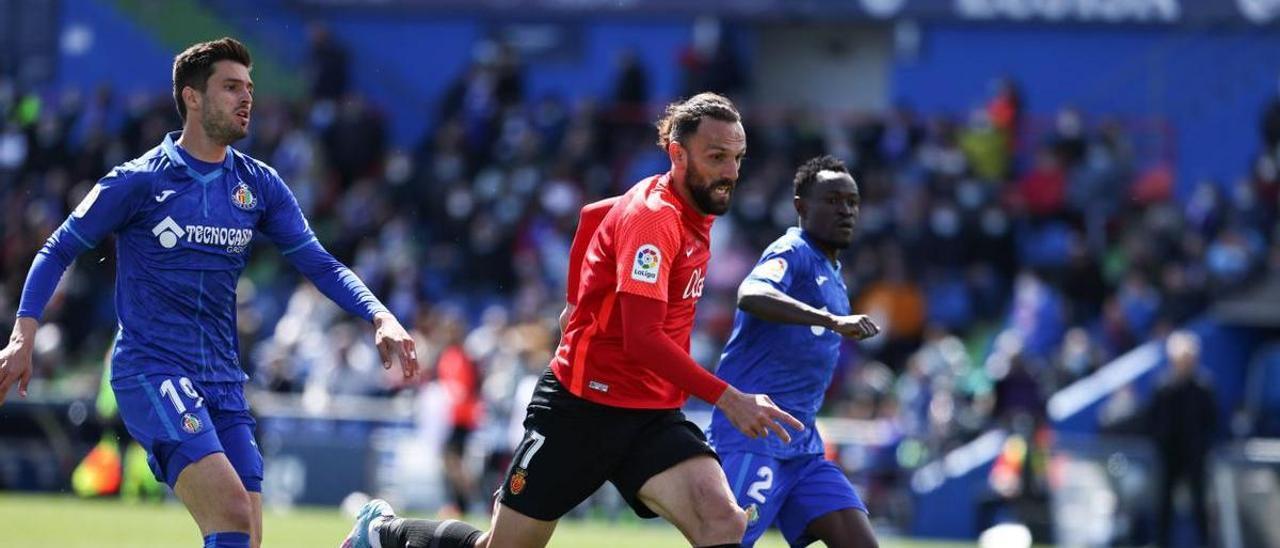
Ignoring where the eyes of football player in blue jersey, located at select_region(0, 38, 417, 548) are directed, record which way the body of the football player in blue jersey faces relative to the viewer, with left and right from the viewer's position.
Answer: facing the viewer and to the right of the viewer

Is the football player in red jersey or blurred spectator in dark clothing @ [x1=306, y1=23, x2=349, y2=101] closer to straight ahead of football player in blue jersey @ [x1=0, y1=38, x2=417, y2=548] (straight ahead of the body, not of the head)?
the football player in red jersey

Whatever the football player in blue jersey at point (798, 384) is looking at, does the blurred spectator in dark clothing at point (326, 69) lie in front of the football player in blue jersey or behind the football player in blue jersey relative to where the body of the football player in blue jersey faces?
behind

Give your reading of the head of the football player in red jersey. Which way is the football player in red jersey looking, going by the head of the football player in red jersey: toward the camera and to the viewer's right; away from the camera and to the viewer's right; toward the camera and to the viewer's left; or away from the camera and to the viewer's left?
toward the camera and to the viewer's right

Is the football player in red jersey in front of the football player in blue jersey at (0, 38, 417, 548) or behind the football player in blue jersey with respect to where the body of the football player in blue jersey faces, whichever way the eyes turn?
in front

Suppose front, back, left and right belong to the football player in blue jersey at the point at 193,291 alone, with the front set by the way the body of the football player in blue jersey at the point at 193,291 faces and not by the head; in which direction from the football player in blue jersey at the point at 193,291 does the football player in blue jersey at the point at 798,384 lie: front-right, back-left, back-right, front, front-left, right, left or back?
front-left

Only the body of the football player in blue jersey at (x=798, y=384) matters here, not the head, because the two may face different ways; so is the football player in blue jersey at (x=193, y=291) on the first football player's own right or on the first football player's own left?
on the first football player's own right

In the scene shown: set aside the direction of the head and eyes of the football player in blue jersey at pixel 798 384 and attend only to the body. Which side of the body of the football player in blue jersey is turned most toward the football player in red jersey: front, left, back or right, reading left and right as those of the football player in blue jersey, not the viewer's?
right
